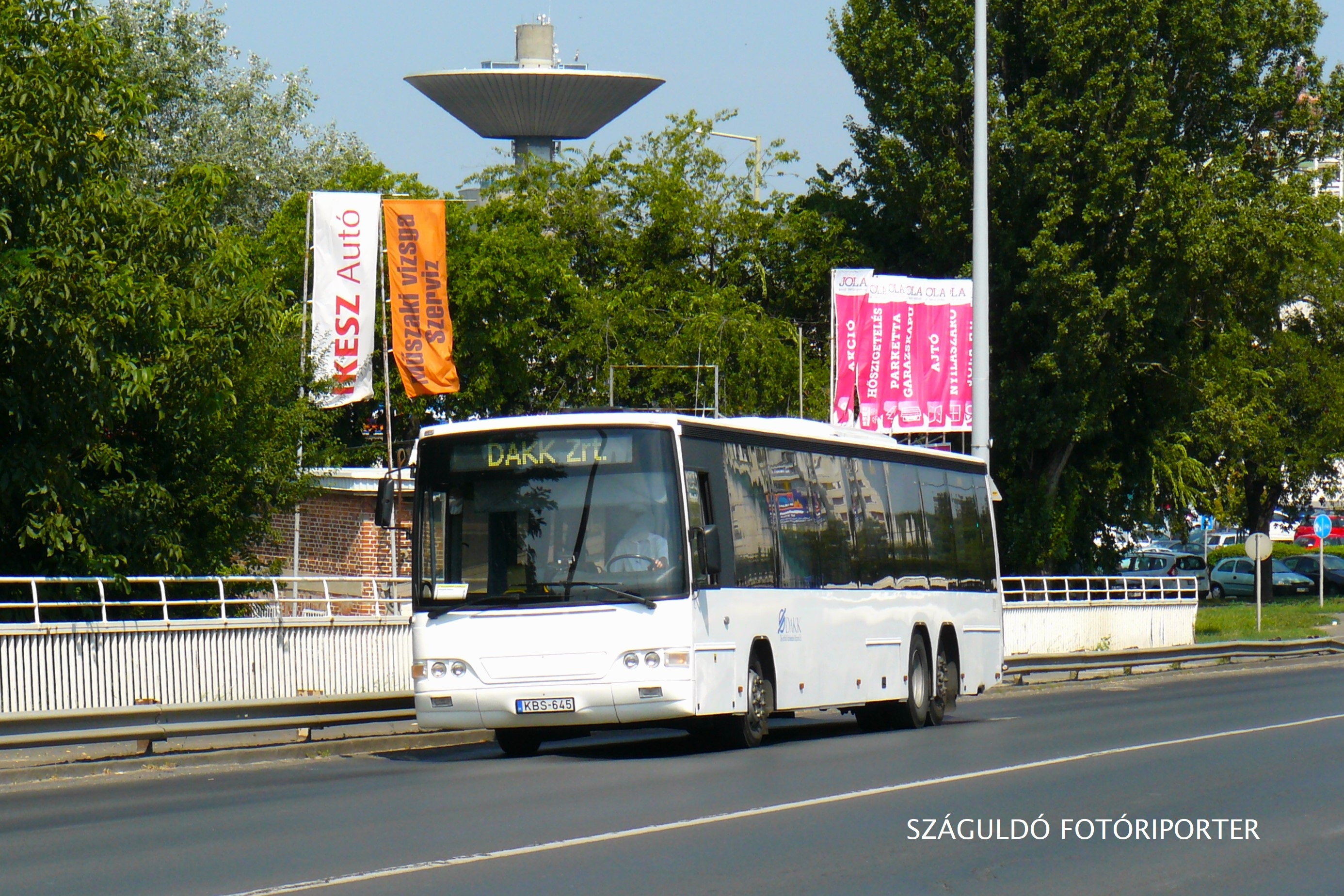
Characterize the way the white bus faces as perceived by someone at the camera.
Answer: facing the viewer and to the left of the viewer

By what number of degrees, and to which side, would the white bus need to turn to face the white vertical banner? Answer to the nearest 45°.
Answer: approximately 135° to its right

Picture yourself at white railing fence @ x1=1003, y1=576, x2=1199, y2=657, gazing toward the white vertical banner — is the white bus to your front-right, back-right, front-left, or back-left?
front-left

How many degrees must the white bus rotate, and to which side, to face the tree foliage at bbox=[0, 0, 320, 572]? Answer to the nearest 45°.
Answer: approximately 90° to its right

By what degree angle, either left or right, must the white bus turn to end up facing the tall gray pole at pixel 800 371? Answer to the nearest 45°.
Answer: approximately 135° to its right

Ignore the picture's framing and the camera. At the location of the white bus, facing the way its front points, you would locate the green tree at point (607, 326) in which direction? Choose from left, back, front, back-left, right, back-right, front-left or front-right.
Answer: back-right

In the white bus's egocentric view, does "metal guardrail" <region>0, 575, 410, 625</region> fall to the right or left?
on its right

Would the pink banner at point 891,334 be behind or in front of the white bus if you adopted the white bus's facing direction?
behind

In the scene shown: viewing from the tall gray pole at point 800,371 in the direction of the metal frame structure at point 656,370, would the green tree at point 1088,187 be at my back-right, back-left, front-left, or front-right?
back-right

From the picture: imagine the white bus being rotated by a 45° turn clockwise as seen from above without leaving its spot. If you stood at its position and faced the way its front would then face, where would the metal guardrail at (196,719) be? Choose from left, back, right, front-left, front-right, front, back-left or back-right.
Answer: front

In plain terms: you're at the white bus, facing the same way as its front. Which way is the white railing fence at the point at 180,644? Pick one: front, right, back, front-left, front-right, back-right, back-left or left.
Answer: right

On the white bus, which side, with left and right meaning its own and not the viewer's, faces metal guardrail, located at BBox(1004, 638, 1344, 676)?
back

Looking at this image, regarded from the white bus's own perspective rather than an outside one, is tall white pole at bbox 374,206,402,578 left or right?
on its right
